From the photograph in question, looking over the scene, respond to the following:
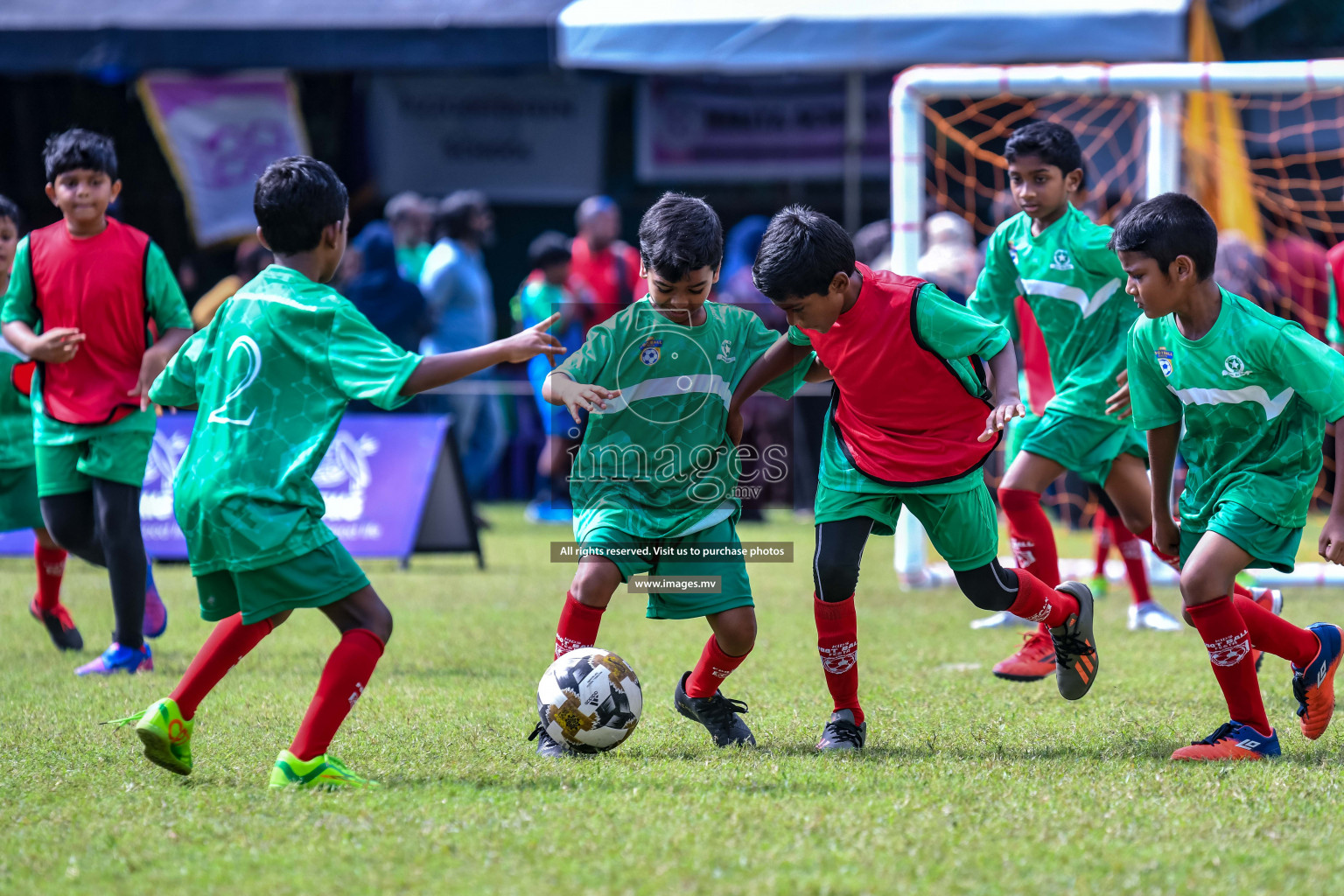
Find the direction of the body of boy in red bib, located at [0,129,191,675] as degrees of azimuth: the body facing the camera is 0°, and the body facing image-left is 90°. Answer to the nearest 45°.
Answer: approximately 0°

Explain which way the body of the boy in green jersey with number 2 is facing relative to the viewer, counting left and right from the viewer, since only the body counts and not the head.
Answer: facing away from the viewer and to the right of the viewer

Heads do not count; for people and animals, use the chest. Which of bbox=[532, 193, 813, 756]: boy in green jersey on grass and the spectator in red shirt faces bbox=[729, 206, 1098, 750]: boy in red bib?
the spectator in red shirt

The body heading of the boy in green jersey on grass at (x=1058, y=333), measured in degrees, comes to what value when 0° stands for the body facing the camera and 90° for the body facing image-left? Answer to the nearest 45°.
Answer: approximately 45°

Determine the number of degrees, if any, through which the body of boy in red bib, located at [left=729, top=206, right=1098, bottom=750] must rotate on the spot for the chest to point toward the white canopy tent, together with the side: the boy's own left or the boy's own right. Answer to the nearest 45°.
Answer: approximately 135° to the boy's own right

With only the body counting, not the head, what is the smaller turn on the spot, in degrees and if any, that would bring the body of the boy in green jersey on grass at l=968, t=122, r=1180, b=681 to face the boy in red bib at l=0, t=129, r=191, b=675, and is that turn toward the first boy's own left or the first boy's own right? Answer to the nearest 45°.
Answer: approximately 45° to the first boy's own right

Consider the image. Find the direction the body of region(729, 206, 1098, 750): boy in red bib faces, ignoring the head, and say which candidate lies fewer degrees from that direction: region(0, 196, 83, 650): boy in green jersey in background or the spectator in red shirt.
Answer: the boy in green jersey in background

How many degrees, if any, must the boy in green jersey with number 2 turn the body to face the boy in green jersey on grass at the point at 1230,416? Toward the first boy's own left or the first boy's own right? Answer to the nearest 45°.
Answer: approximately 45° to the first boy's own right

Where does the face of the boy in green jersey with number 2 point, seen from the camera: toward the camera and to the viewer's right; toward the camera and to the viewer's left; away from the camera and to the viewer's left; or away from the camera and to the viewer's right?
away from the camera and to the viewer's right
